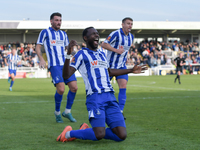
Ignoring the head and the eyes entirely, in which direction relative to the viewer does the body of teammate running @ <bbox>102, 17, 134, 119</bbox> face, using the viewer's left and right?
facing the viewer and to the right of the viewer

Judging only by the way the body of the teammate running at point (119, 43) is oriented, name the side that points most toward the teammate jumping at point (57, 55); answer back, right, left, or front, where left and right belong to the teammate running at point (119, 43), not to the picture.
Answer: right
